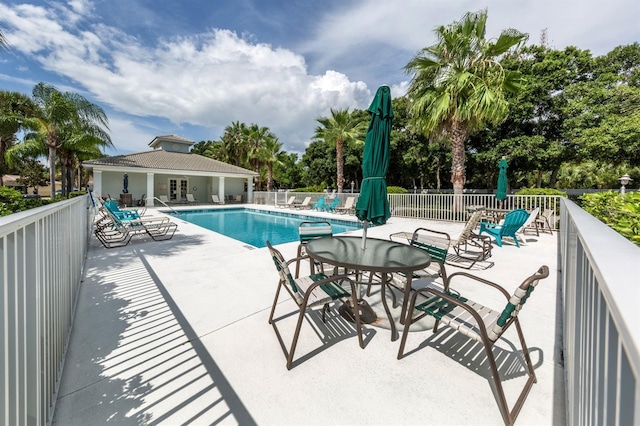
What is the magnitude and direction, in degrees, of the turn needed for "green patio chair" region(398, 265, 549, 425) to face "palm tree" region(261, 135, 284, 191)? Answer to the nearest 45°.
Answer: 0° — it already faces it

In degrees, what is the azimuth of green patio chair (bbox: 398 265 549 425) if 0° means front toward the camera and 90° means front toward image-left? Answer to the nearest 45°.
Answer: approximately 135°

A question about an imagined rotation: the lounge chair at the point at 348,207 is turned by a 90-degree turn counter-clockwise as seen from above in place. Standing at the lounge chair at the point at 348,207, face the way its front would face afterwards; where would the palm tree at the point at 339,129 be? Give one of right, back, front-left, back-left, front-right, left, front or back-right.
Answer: back-left

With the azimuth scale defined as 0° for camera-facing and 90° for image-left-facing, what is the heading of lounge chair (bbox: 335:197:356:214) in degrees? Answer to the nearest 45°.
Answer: approximately 45°

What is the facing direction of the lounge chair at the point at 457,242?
to the viewer's left

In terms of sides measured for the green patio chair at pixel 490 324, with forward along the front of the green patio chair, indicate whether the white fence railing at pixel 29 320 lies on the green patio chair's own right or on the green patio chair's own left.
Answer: on the green patio chair's own left

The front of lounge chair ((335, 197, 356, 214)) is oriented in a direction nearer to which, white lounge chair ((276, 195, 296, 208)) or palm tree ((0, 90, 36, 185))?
the palm tree

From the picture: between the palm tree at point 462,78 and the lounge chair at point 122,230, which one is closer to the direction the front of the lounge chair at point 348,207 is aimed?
the lounge chair

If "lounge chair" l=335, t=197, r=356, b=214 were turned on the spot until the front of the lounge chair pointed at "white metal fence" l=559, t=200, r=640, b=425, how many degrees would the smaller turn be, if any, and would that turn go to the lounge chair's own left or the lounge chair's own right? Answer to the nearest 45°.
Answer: approximately 45° to the lounge chair's own left

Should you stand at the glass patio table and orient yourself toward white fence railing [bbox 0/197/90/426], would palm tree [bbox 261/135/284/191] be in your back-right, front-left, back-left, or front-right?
back-right
